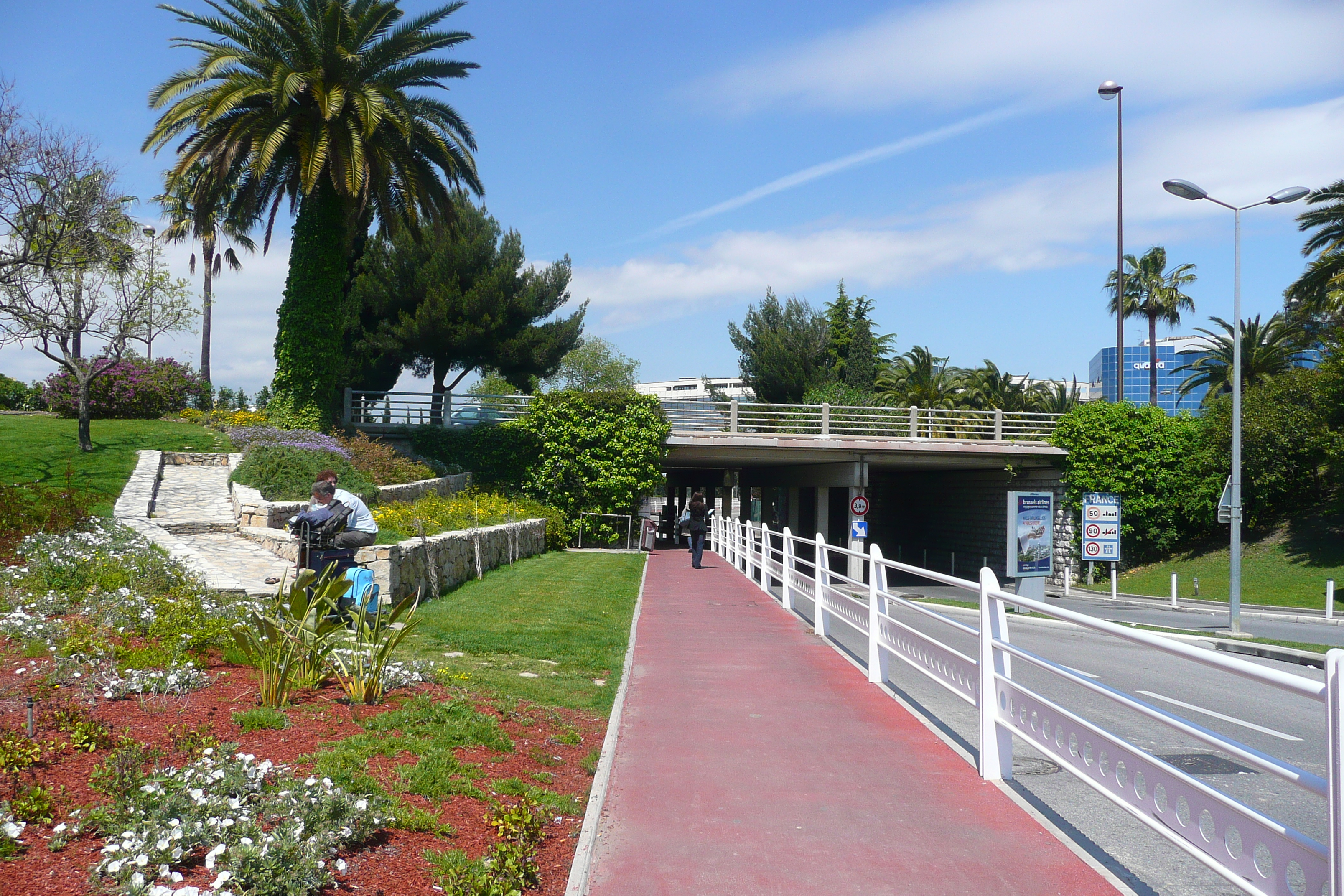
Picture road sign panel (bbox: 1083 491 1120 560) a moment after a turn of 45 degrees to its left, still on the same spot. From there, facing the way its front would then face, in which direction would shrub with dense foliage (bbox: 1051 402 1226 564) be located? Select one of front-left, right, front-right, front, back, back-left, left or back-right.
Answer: back-left

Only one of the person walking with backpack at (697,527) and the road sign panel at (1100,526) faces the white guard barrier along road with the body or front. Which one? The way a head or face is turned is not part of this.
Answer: the road sign panel

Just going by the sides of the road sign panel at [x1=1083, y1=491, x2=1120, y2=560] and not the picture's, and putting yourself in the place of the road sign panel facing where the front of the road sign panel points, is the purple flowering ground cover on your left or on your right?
on your right

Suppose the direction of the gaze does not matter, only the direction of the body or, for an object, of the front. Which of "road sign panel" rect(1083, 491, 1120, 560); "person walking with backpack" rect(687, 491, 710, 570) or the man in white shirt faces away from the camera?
the person walking with backpack

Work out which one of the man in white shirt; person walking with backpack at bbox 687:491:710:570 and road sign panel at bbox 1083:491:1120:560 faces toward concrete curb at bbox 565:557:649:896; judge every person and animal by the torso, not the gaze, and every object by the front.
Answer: the road sign panel

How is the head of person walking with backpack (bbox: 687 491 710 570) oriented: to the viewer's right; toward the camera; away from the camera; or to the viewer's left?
away from the camera

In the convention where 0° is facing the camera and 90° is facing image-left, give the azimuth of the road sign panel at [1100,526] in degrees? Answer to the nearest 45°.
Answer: approximately 0°

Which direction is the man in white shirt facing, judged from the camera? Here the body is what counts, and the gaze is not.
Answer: to the viewer's left

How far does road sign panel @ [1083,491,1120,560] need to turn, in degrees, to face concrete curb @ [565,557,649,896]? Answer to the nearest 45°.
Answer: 0° — it already faces it

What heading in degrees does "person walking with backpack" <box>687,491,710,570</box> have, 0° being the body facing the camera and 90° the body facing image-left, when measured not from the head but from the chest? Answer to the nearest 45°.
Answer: approximately 180°

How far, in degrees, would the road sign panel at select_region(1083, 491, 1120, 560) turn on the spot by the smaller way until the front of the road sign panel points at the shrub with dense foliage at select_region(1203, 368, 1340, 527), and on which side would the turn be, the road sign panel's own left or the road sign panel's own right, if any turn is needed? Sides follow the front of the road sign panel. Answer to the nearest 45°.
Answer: approximately 135° to the road sign panel's own left

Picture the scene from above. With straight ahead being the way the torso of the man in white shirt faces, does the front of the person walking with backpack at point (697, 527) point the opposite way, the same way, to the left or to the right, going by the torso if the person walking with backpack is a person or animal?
to the right
